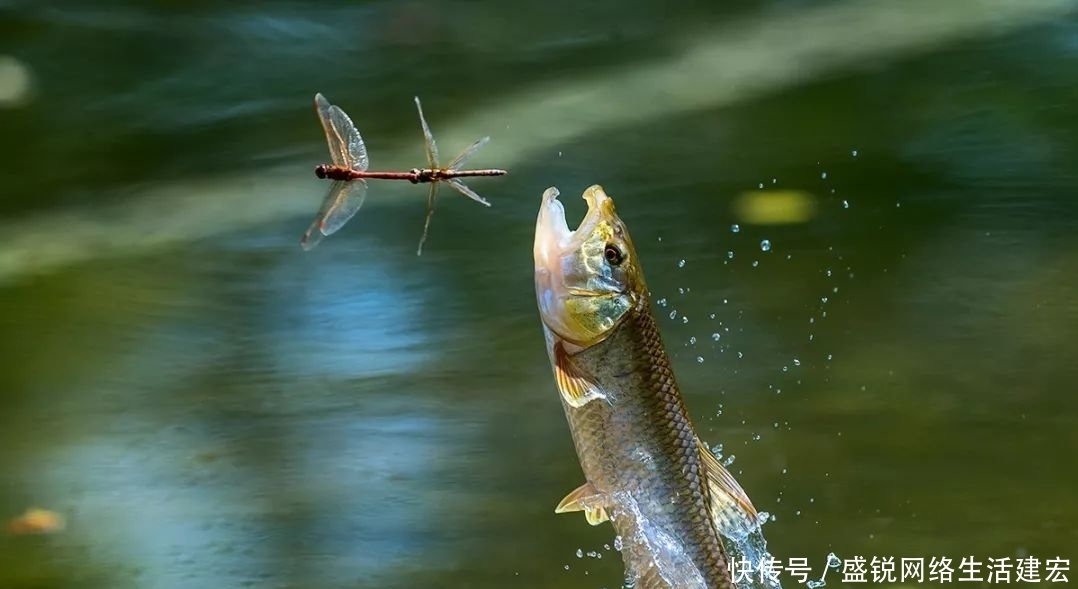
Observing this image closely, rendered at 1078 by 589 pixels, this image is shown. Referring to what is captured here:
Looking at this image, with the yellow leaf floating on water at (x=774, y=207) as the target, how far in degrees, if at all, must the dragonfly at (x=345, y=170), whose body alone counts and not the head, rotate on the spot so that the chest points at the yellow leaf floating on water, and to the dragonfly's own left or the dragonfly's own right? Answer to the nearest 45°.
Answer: approximately 135° to the dragonfly's own right

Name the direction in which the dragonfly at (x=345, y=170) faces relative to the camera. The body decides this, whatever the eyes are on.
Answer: to the viewer's left
